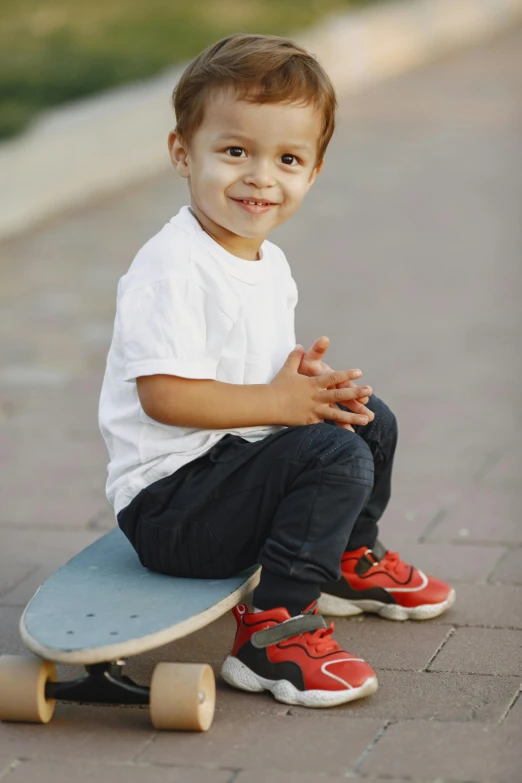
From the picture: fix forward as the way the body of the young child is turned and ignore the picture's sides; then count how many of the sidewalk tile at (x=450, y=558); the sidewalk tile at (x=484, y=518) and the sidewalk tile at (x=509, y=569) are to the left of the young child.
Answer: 3

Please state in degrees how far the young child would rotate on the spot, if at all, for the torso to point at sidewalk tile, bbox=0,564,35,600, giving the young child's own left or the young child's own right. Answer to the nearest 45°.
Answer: approximately 180°

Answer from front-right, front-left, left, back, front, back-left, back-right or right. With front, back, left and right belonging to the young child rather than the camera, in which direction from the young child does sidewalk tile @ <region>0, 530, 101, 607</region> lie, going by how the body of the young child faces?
back

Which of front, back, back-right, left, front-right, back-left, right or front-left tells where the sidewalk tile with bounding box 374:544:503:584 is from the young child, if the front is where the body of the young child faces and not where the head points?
left

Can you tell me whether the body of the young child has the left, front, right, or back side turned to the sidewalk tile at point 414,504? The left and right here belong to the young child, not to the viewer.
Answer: left

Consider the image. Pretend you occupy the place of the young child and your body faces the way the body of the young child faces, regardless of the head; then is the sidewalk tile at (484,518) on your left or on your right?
on your left

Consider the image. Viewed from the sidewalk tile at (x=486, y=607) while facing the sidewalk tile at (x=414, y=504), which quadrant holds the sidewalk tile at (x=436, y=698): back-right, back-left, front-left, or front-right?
back-left

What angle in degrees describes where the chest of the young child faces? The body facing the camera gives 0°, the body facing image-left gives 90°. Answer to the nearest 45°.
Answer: approximately 315°

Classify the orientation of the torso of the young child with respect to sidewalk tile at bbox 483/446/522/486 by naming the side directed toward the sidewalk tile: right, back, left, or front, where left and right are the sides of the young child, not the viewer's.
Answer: left
